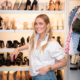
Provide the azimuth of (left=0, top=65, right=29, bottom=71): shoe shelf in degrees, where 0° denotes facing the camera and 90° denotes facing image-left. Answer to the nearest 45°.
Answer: approximately 0°

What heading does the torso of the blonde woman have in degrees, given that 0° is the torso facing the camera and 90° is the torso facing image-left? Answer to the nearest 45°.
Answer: approximately 45°
